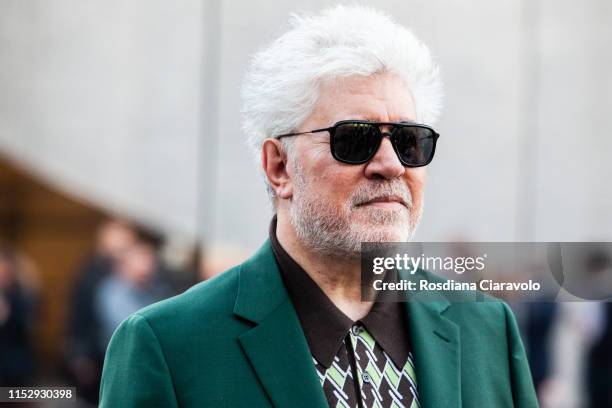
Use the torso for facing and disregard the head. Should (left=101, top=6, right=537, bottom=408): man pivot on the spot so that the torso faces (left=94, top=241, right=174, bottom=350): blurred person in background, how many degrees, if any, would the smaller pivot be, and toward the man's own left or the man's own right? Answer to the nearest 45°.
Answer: approximately 135° to the man's own left

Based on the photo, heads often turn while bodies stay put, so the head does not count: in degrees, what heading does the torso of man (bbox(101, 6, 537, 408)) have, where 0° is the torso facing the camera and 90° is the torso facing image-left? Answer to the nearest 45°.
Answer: approximately 315°

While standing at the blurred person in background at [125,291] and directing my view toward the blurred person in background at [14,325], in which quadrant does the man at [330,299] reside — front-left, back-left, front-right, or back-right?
back-left

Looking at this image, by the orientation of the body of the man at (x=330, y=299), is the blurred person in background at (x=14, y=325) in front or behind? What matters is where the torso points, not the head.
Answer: behind
